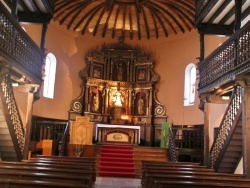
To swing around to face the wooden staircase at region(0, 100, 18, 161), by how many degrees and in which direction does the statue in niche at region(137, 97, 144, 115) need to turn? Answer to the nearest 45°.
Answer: approximately 45° to its right

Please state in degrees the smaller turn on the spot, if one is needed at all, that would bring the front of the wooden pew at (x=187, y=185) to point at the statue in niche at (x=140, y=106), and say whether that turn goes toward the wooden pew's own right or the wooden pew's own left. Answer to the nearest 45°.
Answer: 0° — it already faces it

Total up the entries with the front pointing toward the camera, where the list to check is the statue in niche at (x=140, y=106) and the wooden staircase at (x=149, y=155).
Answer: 2

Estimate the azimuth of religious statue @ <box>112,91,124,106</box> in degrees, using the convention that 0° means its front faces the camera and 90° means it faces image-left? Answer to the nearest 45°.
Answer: approximately 0°

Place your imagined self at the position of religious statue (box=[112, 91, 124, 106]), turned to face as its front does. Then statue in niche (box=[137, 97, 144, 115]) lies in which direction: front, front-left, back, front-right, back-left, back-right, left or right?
left

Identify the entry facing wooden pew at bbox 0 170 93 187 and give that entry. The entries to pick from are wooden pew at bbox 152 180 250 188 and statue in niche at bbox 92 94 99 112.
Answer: the statue in niche

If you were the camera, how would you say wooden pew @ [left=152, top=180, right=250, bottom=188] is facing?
facing away from the viewer

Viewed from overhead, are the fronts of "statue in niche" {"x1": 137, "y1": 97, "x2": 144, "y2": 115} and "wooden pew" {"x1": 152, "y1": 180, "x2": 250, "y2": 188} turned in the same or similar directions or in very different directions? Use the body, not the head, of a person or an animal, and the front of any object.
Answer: very different directions

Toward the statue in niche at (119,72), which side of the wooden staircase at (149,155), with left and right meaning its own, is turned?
back
